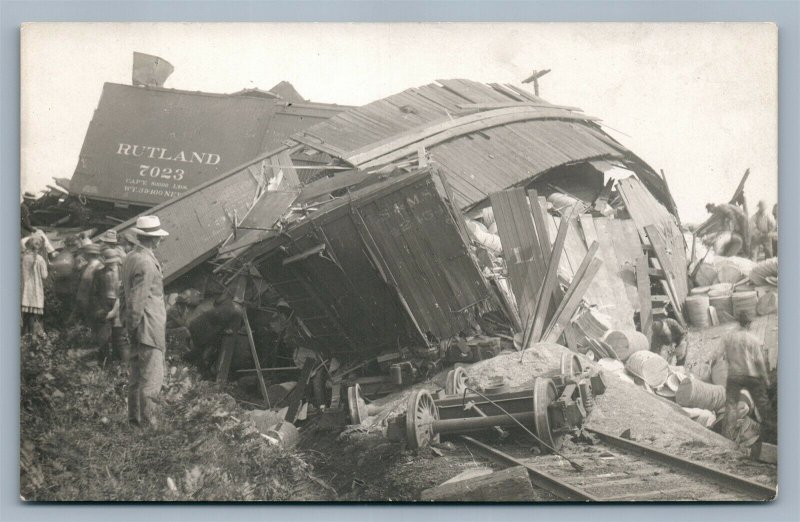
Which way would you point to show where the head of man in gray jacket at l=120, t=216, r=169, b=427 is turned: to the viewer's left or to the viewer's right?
to the viewer's right

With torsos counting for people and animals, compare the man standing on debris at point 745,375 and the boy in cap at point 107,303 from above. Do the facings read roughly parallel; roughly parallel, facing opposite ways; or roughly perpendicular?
roughly parallel

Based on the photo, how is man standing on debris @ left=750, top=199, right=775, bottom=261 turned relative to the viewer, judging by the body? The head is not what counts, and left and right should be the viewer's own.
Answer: facing the viewer

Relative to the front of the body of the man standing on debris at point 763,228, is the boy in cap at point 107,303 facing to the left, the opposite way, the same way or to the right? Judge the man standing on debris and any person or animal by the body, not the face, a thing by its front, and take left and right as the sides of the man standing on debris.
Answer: the opposite way

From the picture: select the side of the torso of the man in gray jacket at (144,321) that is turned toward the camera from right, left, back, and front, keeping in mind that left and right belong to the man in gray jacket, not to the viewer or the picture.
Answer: right

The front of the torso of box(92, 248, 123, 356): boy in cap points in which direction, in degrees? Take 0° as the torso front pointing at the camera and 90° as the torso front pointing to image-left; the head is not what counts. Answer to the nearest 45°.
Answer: approximately 225°

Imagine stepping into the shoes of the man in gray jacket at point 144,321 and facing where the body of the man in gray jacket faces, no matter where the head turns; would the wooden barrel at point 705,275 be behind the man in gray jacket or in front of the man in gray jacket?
in front

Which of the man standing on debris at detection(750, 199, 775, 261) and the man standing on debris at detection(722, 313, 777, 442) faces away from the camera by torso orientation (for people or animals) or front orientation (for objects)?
the man standing on debris at detection(722, 313, 777, 442)

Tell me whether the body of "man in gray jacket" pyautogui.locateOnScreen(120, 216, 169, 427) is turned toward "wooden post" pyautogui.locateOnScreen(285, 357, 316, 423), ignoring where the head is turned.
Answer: yes

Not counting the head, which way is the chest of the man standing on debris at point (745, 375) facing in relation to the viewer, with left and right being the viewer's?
facing away from the viewer

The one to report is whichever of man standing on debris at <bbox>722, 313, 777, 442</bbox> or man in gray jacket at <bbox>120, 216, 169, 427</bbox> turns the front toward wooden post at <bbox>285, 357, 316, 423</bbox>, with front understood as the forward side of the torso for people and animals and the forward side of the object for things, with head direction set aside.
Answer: the man in gray jacket
